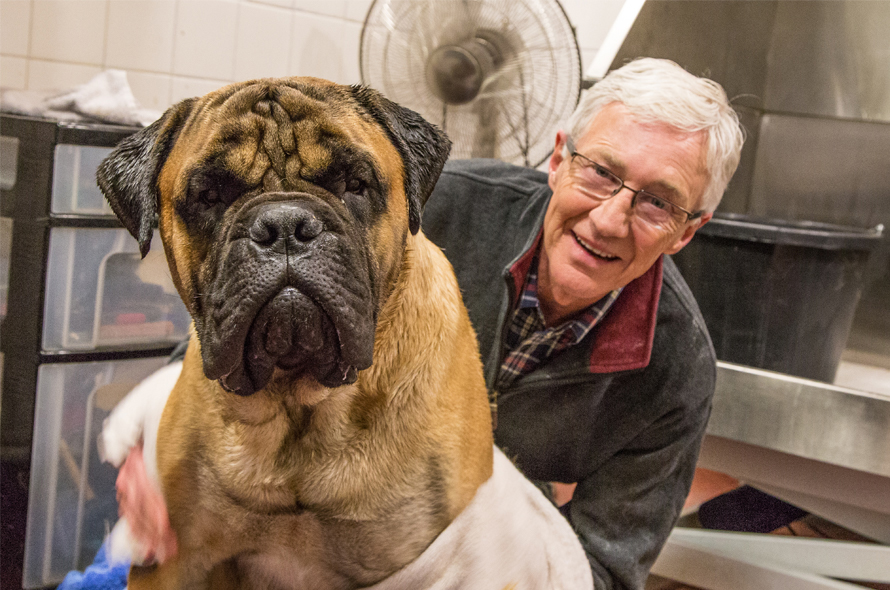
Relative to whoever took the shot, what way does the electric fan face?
facing the viewer and to the left of the viewer

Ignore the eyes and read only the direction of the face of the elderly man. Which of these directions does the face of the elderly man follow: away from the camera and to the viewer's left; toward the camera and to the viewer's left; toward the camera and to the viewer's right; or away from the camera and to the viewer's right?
toward the camera and to the viewer's left

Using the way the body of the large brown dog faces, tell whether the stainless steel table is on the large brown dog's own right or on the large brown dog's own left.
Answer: on the large brown dog's own left

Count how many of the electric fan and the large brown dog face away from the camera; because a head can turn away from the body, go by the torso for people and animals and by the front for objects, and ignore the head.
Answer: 0

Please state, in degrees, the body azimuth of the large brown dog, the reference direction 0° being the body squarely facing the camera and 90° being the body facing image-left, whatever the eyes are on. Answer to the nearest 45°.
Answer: approximately 0°

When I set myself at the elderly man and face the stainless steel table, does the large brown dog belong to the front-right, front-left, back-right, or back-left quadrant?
back-right

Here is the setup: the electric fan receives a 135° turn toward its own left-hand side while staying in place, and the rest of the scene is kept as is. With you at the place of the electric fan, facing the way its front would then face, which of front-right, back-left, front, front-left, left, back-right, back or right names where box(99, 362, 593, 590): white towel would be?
right

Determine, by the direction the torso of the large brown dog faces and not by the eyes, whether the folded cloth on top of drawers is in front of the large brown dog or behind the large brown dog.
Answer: behind

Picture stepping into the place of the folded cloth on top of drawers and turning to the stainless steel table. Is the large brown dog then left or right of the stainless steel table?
right
